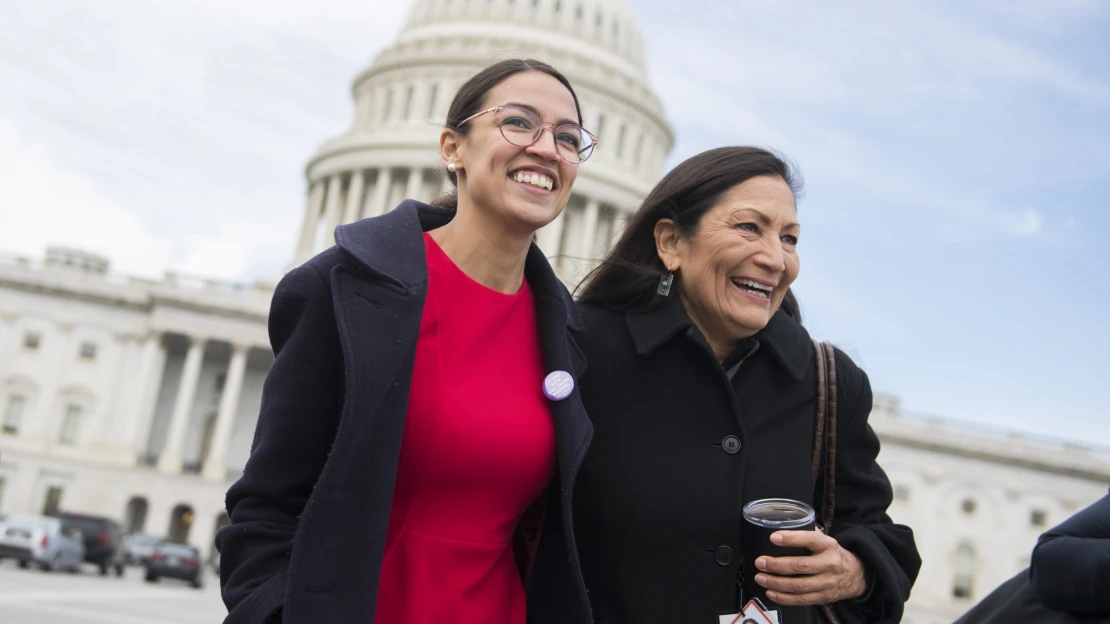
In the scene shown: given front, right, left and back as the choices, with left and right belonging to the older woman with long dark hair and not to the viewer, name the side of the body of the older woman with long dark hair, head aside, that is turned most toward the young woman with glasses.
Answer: right

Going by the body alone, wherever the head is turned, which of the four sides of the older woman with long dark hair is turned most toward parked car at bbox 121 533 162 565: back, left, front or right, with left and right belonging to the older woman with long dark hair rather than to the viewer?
back

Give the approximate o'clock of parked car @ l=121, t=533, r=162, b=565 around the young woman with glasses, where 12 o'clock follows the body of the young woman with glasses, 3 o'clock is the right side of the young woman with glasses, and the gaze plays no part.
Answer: The parked car is roughly at 7 o'clock from the young woman with glasses.

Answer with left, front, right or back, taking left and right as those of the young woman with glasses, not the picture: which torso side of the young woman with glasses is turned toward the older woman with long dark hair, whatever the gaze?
left

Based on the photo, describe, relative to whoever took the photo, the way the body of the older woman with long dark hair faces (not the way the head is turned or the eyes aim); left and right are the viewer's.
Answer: facing the viewer and to the right of the viewer

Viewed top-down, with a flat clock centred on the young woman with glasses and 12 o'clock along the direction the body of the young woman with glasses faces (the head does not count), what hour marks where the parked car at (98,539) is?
The parked car is roughly at 7 o'clock from the young woman with glasses.

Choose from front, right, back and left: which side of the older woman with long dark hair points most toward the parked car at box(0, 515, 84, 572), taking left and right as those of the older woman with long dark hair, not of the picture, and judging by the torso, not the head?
back

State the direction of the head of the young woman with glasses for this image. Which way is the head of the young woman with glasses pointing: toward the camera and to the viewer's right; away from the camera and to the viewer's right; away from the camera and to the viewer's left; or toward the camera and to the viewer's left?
toward the camera and to the viewer's right

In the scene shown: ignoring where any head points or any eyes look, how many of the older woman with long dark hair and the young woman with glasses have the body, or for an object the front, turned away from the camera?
0

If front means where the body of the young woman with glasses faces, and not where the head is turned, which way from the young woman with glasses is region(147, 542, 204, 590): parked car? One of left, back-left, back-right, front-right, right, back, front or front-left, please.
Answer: back-left

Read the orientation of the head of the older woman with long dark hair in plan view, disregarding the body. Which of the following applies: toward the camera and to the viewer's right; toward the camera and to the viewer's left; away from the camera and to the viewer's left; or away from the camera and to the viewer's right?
toward the camera and to the viewer's right

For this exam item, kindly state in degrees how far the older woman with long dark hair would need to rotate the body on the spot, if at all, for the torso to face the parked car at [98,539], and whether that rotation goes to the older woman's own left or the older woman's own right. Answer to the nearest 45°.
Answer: approximately 180°
